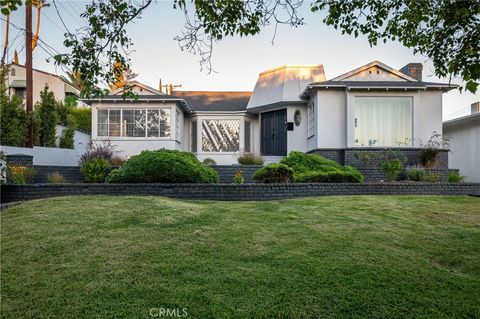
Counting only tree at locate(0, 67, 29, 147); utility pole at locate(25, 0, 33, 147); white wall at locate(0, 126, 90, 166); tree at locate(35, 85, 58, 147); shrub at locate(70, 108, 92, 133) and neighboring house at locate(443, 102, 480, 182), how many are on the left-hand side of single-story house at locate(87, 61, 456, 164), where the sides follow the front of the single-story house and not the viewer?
1

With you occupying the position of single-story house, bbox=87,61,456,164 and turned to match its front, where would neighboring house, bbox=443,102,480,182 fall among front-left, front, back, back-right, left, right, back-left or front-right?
left

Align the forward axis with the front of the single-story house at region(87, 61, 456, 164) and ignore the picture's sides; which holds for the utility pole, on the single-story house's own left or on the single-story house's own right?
on the single-story house's own right

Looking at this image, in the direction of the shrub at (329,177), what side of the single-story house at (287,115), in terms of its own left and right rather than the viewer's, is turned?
front

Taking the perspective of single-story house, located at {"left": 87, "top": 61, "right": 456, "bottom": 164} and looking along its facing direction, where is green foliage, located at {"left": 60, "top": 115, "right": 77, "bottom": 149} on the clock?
The green foliage is roughly at 3 o'clock from the single-story house.

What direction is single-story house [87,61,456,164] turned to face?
toward the camera

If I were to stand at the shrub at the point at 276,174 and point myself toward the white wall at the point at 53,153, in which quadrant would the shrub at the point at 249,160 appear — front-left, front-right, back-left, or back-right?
front-right

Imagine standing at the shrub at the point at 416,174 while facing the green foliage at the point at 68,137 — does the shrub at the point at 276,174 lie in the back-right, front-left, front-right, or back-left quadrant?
front-left

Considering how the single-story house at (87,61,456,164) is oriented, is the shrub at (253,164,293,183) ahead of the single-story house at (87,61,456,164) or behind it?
ahead

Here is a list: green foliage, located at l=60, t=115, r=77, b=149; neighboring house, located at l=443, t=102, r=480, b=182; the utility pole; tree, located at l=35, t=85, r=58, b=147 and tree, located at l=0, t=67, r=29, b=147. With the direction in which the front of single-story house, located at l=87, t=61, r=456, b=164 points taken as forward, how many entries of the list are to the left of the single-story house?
1

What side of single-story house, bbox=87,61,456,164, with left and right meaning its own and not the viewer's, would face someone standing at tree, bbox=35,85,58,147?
right

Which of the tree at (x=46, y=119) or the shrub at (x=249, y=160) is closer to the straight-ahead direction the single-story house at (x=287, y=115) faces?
the shrub

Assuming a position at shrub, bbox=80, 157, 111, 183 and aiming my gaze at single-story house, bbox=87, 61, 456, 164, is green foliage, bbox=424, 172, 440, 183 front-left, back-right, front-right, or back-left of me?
front-right

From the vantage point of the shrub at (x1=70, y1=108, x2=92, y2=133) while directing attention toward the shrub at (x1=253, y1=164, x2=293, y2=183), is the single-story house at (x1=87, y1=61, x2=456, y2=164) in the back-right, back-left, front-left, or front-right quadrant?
front-left
